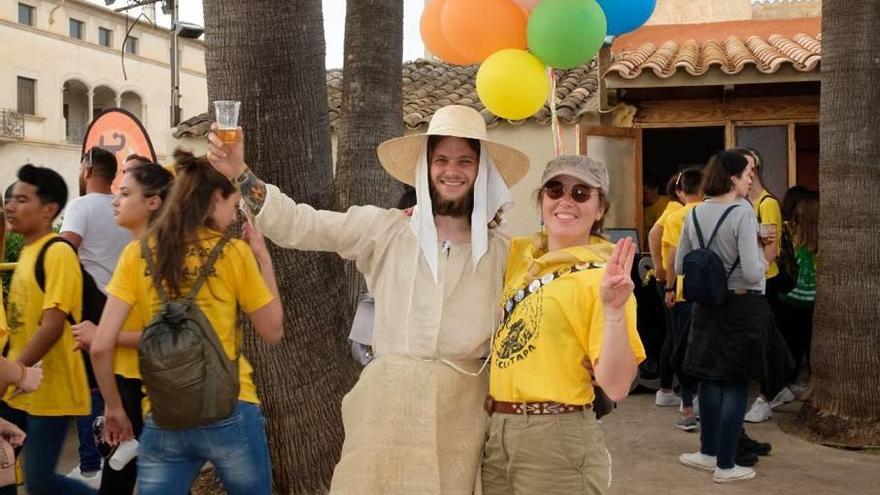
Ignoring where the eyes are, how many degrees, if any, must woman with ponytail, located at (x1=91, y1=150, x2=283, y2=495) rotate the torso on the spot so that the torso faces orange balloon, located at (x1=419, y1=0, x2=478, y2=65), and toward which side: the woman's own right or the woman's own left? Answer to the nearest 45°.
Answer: approximately 45° to the woman's own right

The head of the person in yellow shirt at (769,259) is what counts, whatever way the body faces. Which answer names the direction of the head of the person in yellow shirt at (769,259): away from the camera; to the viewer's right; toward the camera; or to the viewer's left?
to the viewer's left

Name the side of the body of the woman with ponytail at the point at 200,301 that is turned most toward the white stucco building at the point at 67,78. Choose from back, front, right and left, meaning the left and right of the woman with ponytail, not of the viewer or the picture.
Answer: front

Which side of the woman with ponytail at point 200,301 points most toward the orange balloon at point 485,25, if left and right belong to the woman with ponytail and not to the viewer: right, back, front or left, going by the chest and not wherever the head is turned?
right

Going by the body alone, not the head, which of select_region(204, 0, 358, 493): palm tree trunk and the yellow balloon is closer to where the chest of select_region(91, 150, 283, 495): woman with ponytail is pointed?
the palm tree trunk

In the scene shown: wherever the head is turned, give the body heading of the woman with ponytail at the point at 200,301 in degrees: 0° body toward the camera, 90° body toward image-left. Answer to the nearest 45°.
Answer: approximately 180°

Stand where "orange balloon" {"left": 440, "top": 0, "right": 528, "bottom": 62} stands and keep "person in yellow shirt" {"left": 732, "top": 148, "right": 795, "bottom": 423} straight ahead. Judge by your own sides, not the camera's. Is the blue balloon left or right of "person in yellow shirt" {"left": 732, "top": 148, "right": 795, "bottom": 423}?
right

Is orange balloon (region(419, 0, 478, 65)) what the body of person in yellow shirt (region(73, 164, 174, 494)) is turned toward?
no

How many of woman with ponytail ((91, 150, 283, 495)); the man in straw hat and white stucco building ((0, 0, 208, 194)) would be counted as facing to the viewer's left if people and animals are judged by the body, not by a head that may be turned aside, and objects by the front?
0

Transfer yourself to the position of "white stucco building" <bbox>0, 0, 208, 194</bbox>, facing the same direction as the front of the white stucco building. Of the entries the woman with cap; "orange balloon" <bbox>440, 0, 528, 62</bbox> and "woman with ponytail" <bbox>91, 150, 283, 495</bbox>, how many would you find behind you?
0

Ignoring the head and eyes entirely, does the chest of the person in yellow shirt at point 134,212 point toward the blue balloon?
no

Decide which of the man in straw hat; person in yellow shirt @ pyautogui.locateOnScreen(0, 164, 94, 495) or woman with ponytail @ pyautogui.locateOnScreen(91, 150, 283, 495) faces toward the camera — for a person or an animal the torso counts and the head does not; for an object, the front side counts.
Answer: the man in straw hat

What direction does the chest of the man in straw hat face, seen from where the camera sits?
toward the camera

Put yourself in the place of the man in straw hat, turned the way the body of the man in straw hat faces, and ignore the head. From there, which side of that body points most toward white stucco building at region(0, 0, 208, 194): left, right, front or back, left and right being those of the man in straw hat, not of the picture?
back

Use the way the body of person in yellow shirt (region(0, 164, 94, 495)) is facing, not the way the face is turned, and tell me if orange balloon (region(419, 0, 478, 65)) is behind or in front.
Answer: behind

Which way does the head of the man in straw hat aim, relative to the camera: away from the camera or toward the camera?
toward the camera
